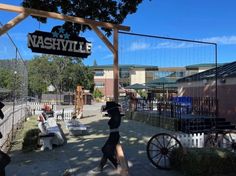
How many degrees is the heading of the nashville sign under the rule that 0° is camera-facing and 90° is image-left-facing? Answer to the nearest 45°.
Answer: approximately 0°

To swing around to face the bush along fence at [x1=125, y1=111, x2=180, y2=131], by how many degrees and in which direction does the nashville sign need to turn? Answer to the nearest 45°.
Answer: approximately 135° to its left
